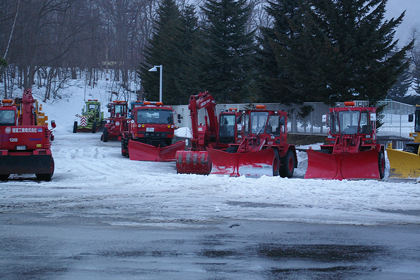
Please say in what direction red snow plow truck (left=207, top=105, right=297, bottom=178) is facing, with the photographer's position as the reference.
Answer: facing the viewer and to the left of the viewer

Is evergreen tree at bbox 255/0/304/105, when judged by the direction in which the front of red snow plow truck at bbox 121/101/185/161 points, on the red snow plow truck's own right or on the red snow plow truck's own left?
on the red snow plow truck's own left

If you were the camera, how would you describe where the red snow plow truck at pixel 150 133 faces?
facing the viewer

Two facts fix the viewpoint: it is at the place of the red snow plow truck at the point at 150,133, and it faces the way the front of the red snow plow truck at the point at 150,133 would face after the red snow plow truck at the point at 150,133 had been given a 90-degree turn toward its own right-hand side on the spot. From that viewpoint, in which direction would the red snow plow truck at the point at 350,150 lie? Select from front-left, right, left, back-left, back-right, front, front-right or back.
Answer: back-left

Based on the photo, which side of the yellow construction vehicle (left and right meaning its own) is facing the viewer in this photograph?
front

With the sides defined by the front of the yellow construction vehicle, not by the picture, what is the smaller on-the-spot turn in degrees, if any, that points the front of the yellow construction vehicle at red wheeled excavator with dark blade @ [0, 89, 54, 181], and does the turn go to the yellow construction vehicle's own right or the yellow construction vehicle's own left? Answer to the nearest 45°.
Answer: approximately 45° to the yellow construction vehicle's own right

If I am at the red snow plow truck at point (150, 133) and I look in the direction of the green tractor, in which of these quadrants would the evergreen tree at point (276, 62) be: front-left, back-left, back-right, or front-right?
front-right

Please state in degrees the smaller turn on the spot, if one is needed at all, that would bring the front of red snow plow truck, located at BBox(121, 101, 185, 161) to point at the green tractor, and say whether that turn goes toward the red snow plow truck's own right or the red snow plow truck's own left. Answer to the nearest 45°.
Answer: approximately 180°

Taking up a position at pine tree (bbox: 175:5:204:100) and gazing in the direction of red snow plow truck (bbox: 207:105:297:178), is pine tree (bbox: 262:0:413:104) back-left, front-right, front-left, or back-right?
front-left

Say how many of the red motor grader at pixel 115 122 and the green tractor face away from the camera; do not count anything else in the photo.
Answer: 0

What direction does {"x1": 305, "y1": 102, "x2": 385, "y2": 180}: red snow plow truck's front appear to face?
toward the camera

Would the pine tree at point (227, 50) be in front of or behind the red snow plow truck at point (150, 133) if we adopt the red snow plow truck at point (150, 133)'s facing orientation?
behind

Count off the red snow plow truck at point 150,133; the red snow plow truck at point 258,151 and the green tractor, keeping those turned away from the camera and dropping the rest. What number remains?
0

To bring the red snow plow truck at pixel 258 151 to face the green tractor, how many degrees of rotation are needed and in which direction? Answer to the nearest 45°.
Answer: approximately 90° to its right
